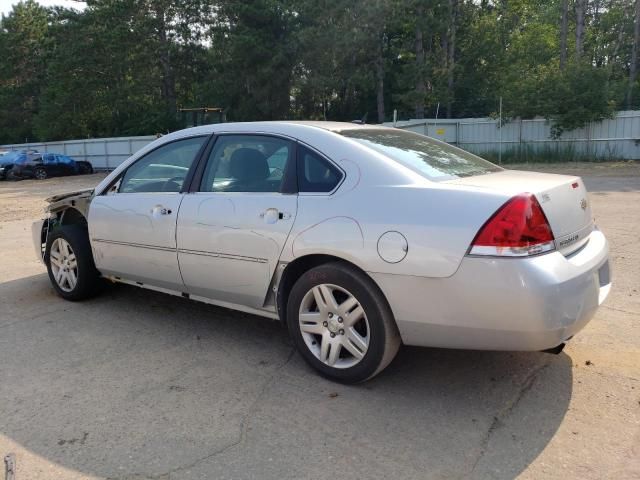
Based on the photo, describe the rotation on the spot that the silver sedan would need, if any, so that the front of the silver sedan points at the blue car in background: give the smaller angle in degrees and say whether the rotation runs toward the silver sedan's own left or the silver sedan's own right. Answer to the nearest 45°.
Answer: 0° — it already faces it

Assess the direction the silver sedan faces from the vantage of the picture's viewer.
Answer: facing away from the viewer and to the left of the viewer
